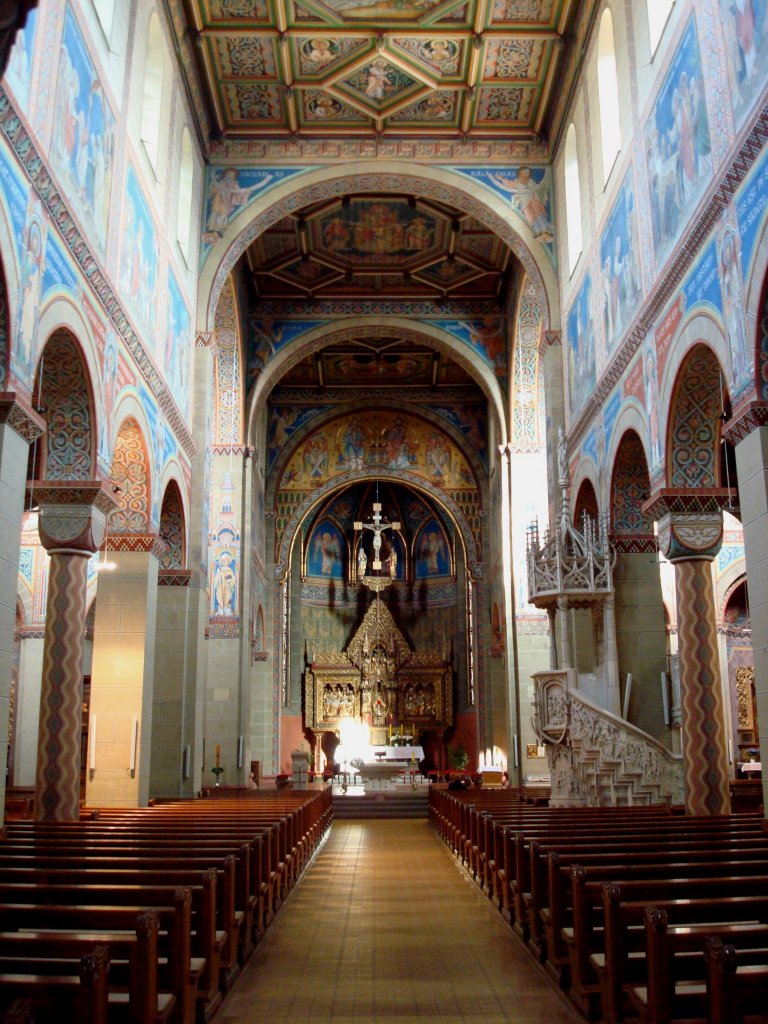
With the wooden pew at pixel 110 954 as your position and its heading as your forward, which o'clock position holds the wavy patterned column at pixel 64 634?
The wavy patterned column is roughly at 12 o'clock from the wooden pew.

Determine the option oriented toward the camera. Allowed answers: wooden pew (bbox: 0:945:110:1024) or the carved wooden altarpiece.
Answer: the carved wooden altarpiece

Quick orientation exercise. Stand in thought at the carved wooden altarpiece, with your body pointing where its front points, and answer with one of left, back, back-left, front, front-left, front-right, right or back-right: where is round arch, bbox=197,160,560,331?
front

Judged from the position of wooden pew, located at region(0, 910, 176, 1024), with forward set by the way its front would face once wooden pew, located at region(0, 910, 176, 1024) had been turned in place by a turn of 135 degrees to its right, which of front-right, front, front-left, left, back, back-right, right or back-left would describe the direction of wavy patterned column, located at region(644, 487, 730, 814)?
left

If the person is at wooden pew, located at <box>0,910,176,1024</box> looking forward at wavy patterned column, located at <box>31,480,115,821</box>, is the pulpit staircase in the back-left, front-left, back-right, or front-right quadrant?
front-right

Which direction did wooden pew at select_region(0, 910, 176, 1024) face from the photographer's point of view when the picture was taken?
facing away from the viewer

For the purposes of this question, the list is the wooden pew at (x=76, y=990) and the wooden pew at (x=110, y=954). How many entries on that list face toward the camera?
0

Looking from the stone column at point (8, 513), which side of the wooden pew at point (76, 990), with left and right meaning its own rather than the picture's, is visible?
front

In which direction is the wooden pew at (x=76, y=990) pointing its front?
away from the camera

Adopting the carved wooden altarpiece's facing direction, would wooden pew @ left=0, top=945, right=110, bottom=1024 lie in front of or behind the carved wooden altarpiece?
in front

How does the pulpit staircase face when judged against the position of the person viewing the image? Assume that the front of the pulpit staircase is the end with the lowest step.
facing to the right of the viewer

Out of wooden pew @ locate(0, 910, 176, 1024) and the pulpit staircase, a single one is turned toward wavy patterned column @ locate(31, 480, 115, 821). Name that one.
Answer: the wooden pew

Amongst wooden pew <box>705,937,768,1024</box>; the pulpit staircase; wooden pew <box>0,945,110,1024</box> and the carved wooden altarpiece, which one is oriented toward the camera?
the carved wooden altarpiece

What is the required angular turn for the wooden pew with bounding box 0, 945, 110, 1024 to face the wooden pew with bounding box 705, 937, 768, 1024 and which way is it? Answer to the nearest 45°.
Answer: approximately 90° to its right

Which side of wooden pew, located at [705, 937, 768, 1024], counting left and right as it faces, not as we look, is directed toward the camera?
back

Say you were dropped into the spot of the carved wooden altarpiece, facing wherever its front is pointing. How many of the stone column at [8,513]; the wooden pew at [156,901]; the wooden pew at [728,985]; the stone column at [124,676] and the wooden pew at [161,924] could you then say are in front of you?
5

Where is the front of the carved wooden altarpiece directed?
toward the camera

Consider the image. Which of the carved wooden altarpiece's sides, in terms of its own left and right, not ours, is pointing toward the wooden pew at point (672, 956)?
front
